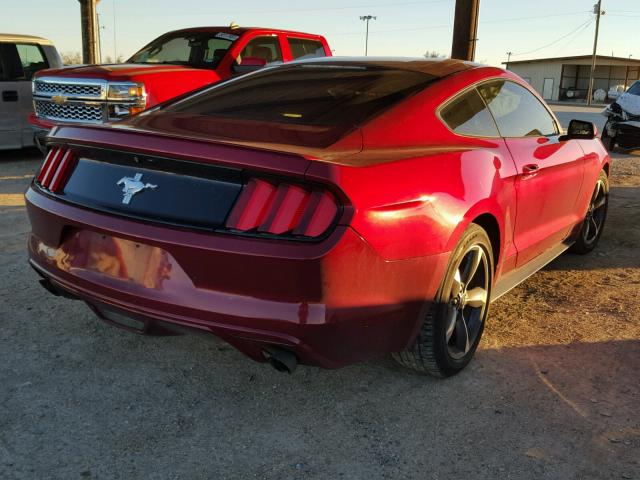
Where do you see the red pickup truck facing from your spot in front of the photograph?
facing the viewer and to the left of the viewer

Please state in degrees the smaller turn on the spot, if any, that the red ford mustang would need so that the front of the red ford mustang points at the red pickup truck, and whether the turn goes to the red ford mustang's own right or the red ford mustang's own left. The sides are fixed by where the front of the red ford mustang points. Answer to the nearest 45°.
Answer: approximately 45° to the red ford mustang's own left

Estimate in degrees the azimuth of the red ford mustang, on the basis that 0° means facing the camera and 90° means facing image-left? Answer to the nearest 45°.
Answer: approximately 225°

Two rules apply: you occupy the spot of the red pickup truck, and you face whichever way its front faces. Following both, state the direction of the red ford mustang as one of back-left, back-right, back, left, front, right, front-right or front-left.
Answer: front-left

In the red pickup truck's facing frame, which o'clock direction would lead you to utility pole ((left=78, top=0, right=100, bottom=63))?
The utility pole is roughly at 4 o'clock from the red pickup truck.

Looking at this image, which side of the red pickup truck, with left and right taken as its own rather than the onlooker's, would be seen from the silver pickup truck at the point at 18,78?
right

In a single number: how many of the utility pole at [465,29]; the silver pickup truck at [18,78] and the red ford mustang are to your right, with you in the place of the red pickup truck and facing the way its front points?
1

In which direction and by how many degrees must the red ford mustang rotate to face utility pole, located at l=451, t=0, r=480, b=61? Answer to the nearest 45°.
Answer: approximately 45° to its left

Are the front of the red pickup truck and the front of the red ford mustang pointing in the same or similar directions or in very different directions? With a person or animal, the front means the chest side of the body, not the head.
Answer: very different directions
